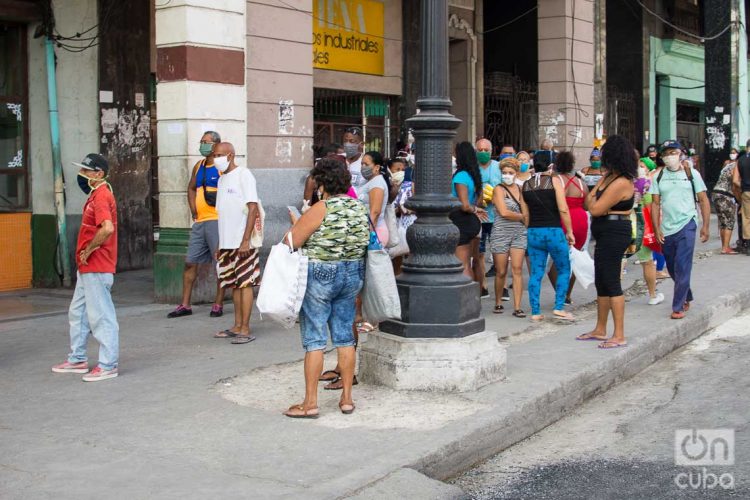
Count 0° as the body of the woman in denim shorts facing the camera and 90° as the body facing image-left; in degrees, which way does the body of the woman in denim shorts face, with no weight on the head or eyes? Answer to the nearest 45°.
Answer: approximately 135°

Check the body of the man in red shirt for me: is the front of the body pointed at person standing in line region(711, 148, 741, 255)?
no

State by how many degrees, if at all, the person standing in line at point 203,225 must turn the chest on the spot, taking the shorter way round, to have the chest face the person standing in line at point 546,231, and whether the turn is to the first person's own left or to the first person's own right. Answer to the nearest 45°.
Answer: approximately 135° to the first person's own left

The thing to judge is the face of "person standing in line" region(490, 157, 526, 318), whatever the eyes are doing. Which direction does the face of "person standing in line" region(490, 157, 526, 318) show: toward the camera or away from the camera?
toward the camera

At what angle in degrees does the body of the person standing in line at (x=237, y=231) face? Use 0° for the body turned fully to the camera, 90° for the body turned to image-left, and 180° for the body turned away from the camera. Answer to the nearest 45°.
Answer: approximately 45°

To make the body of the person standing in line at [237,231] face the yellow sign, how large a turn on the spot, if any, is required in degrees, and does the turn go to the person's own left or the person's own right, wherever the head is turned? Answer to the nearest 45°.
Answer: approximately 135° to the person's own right

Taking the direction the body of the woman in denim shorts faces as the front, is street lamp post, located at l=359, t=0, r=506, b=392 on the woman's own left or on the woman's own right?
on the woman's own right

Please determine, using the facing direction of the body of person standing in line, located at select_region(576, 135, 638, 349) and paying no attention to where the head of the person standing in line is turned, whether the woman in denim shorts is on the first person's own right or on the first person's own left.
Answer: on the first person's own left

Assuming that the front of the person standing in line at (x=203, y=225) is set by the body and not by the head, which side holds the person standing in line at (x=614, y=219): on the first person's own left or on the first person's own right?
on the first person's own left

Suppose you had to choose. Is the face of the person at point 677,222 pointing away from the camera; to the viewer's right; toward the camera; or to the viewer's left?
toward the camera

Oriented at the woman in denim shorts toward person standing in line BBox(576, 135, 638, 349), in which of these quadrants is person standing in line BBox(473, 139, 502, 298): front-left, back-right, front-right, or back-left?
front-left

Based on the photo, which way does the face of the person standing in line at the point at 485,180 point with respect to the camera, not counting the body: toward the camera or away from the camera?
toward the camera

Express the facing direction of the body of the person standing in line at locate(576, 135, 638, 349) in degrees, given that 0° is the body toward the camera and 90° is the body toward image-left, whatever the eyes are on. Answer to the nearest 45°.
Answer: approximately 90°
